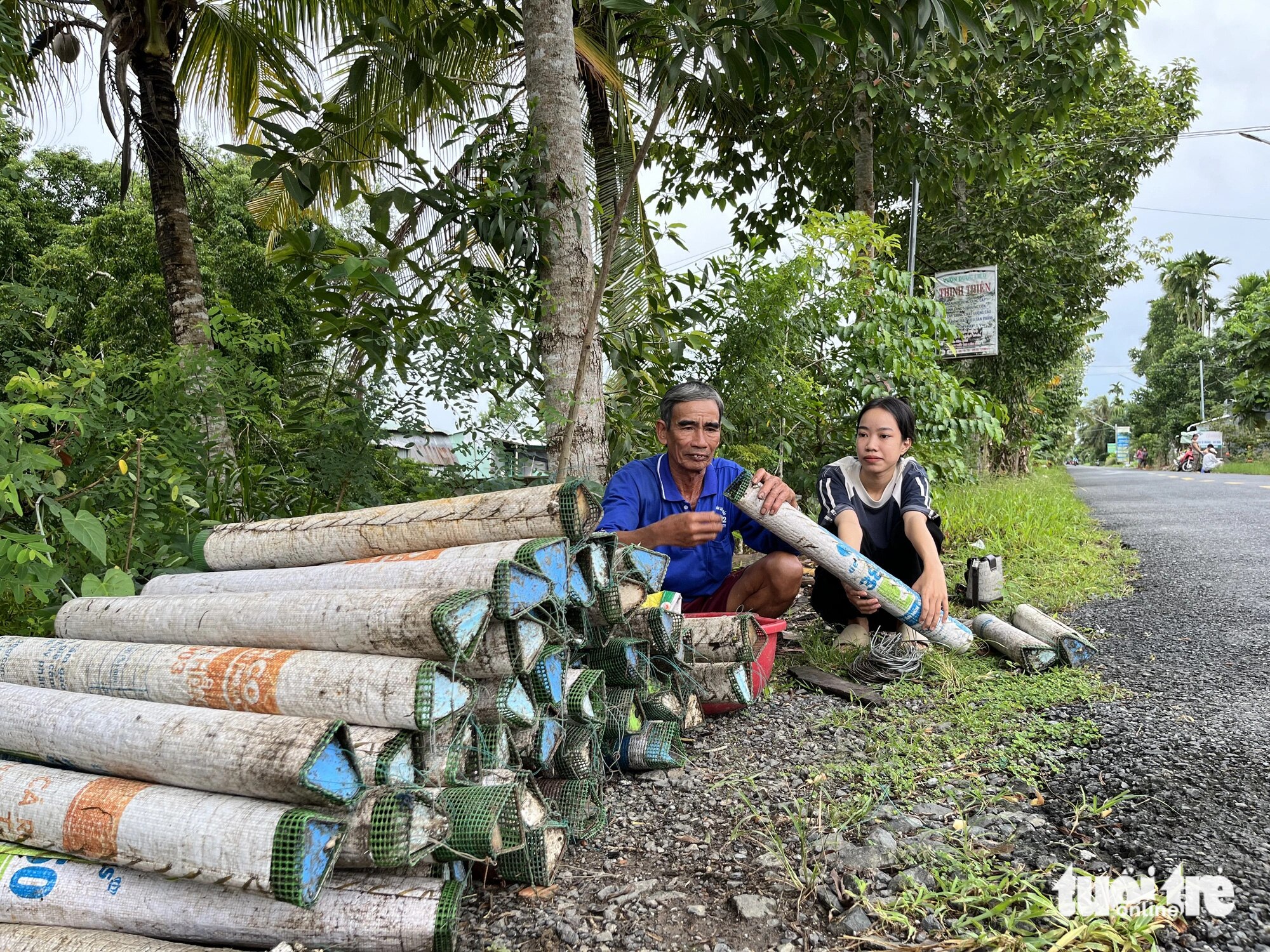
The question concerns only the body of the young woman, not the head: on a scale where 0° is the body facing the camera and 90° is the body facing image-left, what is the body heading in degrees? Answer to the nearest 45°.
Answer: approximately 0°

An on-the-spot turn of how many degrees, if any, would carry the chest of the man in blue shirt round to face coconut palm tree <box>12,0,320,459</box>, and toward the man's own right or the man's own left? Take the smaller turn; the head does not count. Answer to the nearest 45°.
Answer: approximately 180°

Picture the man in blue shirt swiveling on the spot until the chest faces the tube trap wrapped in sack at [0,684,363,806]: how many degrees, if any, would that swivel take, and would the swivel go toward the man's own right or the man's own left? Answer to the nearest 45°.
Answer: approximately 90° to the man's own right

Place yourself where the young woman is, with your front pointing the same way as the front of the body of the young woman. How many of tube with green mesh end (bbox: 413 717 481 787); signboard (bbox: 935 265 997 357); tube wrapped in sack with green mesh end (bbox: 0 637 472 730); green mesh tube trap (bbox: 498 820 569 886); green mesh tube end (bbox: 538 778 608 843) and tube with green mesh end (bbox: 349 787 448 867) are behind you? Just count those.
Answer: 1

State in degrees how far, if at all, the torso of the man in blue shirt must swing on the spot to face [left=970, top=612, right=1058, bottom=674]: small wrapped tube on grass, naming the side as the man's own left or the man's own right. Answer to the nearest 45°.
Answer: approximately 45° to the man's own left

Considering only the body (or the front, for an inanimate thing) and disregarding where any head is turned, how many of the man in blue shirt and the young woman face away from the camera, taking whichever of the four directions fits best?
0

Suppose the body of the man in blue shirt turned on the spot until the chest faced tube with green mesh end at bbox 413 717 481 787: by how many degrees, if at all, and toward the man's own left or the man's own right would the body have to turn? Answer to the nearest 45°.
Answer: approximately 45° to the man's own right

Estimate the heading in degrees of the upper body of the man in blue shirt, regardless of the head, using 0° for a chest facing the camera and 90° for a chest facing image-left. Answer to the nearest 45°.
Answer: approximately 315°

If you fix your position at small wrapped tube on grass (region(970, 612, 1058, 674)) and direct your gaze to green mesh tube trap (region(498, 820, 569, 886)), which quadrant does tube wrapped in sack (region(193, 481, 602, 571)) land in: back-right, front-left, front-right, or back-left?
front-right

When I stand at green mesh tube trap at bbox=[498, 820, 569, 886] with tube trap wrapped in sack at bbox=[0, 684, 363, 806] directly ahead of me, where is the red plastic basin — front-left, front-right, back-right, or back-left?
back-right

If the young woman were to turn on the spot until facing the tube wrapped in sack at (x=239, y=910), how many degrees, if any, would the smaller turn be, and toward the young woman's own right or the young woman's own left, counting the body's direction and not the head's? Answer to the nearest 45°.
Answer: approximately 45° to the young woman's own right

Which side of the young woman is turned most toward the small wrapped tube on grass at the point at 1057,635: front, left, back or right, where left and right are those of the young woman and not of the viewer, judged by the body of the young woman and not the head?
left

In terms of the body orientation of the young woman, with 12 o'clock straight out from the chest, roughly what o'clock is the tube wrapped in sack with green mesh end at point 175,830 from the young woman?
The tube wrapped in sack with green mesh end is roughly at 1 o'clock from the young woman.
